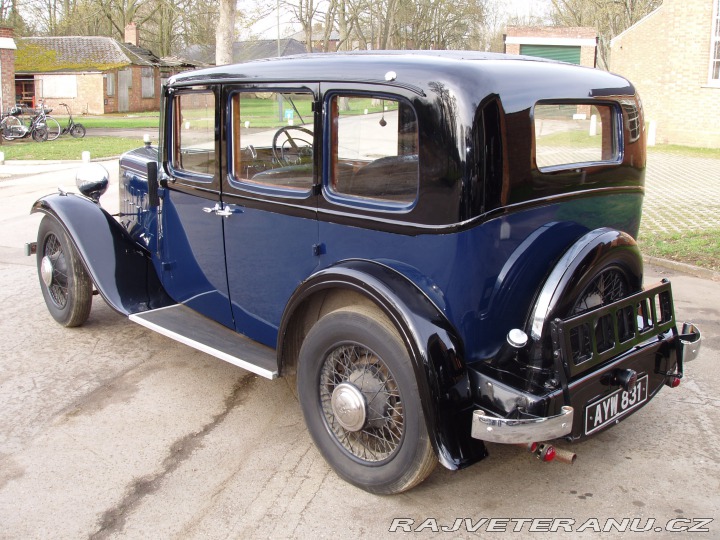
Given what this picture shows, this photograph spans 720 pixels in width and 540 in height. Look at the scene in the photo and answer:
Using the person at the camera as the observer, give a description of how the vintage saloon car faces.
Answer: facing away from the viewer and to the left of the viewer

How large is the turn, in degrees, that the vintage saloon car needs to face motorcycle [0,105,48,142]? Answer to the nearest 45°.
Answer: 0° — it already faces it

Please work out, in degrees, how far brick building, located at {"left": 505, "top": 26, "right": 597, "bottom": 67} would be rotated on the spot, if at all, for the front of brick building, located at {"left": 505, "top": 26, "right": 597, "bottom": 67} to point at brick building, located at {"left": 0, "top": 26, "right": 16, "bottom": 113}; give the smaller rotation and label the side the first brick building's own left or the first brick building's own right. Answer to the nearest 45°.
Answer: approximately 45° to the first brick building's own right

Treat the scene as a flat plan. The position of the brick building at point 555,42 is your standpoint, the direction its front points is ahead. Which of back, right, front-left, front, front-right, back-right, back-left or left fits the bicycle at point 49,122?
front-right

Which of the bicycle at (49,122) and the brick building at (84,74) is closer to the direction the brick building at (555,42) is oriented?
the bicycle

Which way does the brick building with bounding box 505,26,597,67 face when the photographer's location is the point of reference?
facing the viewer

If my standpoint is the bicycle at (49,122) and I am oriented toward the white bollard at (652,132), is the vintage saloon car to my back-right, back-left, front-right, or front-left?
front-right

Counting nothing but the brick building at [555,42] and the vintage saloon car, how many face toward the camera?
1

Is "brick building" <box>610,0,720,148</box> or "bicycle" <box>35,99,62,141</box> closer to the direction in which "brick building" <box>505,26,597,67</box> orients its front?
the brick building

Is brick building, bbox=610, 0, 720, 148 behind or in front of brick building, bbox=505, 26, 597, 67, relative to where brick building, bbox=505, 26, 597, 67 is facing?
in front

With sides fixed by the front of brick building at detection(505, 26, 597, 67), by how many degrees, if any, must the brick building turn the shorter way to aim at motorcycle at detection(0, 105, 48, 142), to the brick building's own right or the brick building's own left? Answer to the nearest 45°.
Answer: approximately 45° to the brick building's own right

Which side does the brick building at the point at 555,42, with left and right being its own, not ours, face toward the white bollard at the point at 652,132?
front

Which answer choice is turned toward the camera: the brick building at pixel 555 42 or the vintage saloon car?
the brick building
